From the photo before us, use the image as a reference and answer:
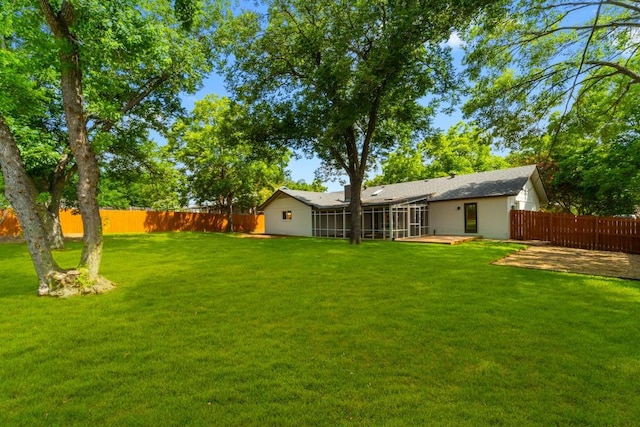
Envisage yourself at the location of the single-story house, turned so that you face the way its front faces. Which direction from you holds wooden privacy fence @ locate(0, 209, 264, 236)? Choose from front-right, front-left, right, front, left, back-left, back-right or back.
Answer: left

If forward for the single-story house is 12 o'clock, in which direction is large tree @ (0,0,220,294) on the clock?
The large tree is roughly at 7 o'clock from the single-story house.

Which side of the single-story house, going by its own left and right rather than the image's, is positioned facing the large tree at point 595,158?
right

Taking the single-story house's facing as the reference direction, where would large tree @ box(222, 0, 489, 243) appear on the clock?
The large tree is roughly at 7 o'clock from the single-story house.

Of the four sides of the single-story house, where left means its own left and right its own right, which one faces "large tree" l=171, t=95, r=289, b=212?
left

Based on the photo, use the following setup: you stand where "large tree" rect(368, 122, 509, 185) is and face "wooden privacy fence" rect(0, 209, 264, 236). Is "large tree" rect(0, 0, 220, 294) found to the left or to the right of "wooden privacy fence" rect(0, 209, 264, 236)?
left

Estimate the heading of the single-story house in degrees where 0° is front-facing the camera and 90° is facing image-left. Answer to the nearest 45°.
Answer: approximately 180°
